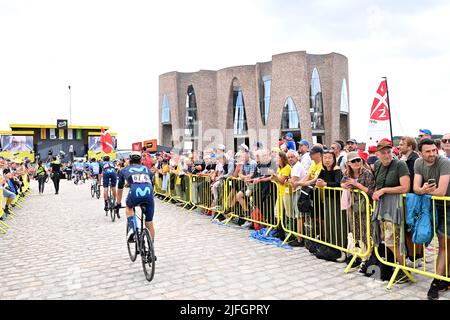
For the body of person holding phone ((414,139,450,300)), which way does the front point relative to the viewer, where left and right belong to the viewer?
facing the viewer and to the left of the viewer

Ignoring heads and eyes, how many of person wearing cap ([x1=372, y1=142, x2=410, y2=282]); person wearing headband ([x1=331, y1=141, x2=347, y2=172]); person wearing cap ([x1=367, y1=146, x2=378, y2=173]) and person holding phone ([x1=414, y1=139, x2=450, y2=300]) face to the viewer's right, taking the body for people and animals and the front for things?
0

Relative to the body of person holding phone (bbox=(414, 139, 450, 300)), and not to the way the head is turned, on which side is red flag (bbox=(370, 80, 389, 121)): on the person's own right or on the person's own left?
on the person's own right

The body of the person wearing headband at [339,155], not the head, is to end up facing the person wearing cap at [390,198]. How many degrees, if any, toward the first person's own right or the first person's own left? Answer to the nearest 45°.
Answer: approximately 90° to the first person's own left

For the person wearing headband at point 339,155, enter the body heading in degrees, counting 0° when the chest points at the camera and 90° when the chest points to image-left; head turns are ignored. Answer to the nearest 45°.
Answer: approximately 90°

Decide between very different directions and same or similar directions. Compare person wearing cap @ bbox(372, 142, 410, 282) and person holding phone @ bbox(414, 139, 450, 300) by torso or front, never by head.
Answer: same or similar directions

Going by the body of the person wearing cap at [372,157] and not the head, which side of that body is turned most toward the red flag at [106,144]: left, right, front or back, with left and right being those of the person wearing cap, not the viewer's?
right

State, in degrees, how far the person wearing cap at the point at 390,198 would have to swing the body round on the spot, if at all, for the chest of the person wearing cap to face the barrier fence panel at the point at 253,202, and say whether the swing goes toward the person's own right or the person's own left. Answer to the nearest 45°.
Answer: approximately 90° to the person's own right

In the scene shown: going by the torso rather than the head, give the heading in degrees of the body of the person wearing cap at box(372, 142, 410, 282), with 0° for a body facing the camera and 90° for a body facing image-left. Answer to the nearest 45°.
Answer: approximately 45°

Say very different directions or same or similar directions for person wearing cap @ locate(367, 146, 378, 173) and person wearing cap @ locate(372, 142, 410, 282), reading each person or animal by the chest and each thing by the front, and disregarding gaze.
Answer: same or similar directions

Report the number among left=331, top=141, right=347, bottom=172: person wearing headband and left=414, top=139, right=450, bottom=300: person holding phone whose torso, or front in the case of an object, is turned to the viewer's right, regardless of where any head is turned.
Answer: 0
